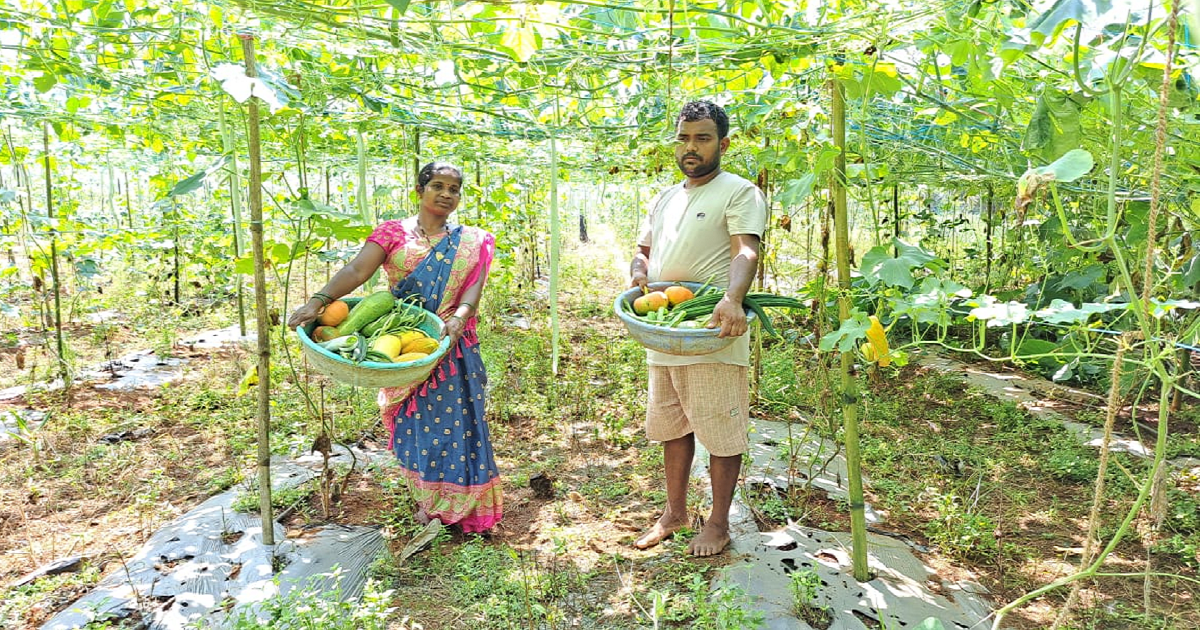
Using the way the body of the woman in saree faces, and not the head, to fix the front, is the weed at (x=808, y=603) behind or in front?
in front

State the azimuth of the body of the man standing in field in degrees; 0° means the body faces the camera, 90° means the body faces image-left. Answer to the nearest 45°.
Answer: approximately 45°

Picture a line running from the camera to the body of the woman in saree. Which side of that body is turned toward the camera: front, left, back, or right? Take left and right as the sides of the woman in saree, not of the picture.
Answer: front

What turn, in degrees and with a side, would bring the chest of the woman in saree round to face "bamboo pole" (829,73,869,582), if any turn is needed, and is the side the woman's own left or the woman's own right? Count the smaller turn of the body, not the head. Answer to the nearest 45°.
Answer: approximately 45° to the woman's own left

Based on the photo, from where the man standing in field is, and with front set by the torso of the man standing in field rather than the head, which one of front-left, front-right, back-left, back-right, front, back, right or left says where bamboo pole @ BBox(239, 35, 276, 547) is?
front-right

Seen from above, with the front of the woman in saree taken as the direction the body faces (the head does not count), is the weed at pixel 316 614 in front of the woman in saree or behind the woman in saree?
in front

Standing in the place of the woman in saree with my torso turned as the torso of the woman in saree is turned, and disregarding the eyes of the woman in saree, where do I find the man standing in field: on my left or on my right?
on my left

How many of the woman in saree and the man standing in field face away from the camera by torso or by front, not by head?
0

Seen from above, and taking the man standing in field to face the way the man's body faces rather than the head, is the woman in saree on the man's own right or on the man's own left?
on the man's own right
